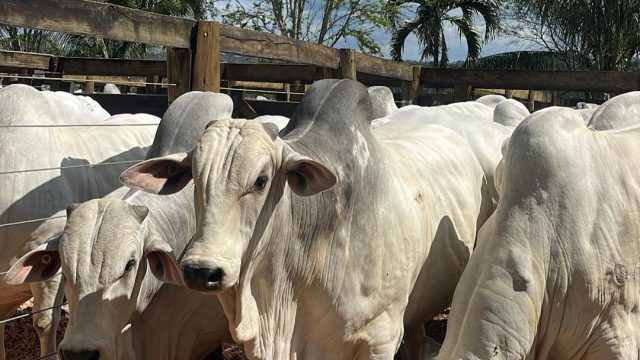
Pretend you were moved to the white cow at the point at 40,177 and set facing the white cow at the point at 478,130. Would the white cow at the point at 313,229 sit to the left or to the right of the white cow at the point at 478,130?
right

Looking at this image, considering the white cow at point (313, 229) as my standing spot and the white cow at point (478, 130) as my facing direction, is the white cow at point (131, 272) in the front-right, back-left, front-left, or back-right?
back-left

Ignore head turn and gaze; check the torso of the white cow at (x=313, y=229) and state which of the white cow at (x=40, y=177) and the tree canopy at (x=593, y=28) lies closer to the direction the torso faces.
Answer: the white cow

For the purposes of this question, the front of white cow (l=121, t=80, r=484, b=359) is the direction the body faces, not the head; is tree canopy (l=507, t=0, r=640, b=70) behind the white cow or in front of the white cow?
behind

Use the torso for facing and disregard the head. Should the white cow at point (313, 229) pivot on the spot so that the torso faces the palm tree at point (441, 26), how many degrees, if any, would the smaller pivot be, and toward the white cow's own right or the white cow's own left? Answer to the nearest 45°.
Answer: approximately 135° to the white cow's own right

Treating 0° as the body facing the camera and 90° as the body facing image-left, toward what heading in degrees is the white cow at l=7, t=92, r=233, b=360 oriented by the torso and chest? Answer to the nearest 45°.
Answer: approximately 45°

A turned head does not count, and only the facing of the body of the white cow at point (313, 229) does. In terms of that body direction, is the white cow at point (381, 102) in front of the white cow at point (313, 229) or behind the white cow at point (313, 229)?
behind
